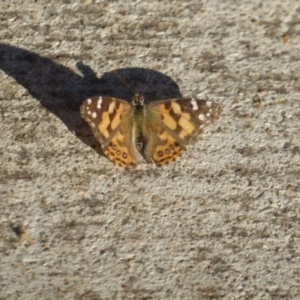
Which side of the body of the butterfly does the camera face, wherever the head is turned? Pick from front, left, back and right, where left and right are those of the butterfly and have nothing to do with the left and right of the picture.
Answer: back
